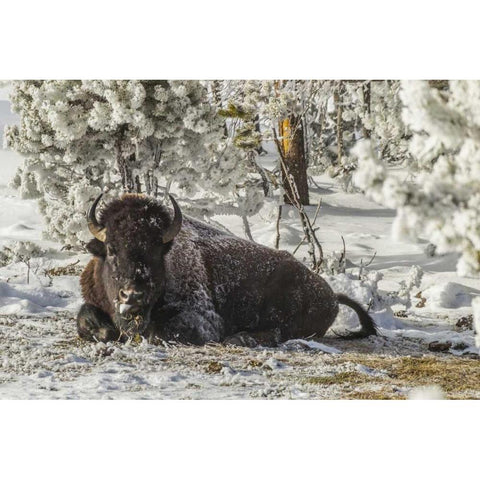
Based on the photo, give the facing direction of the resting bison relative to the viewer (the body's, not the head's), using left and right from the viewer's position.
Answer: facing the viewer and to the left of the viewer

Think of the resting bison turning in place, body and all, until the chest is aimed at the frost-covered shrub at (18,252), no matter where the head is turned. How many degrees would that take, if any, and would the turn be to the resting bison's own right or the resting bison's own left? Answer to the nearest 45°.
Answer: approximately 45° to the resting bison's own right
